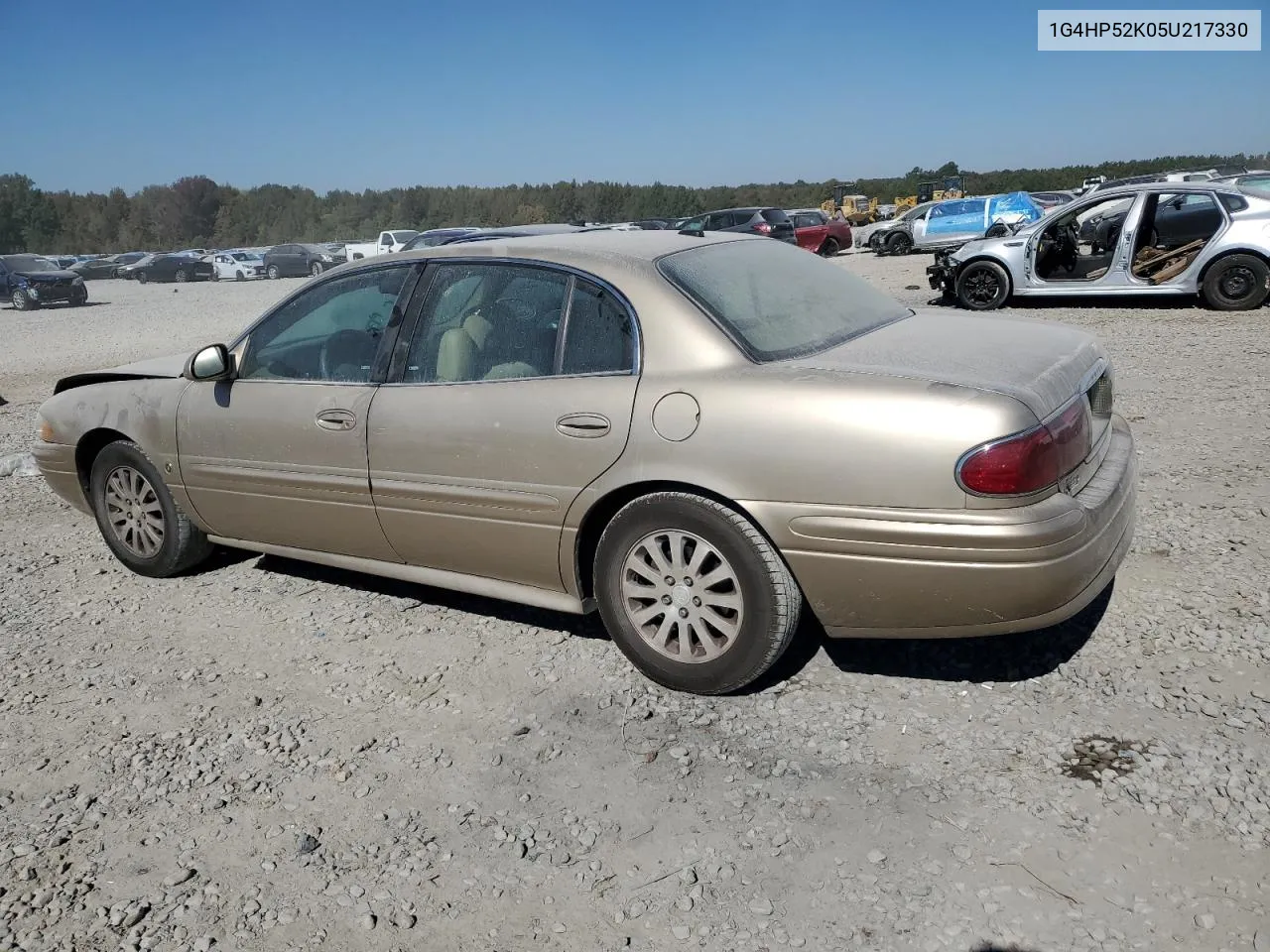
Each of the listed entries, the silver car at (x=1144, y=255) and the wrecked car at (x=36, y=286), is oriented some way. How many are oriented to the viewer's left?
1

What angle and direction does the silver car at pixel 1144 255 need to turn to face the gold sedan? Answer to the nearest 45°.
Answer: approximately 90° to its left

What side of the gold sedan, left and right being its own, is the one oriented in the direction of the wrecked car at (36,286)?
front

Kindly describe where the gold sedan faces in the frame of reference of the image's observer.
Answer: facing away from the viewer and to the left of the viewer

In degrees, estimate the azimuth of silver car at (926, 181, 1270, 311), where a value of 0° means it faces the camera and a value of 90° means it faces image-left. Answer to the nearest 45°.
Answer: approximately 90°

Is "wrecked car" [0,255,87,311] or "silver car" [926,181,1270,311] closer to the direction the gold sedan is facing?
the wrecked car

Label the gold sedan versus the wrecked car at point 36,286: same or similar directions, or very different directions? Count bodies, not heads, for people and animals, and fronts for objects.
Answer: very different directions

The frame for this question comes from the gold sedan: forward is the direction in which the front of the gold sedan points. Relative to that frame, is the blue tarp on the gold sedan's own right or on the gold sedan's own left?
on the gold sedan's own right

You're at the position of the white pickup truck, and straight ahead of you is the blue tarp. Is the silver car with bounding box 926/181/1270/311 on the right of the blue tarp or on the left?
right

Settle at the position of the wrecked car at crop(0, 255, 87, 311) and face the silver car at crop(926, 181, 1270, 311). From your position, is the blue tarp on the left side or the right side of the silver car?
left
